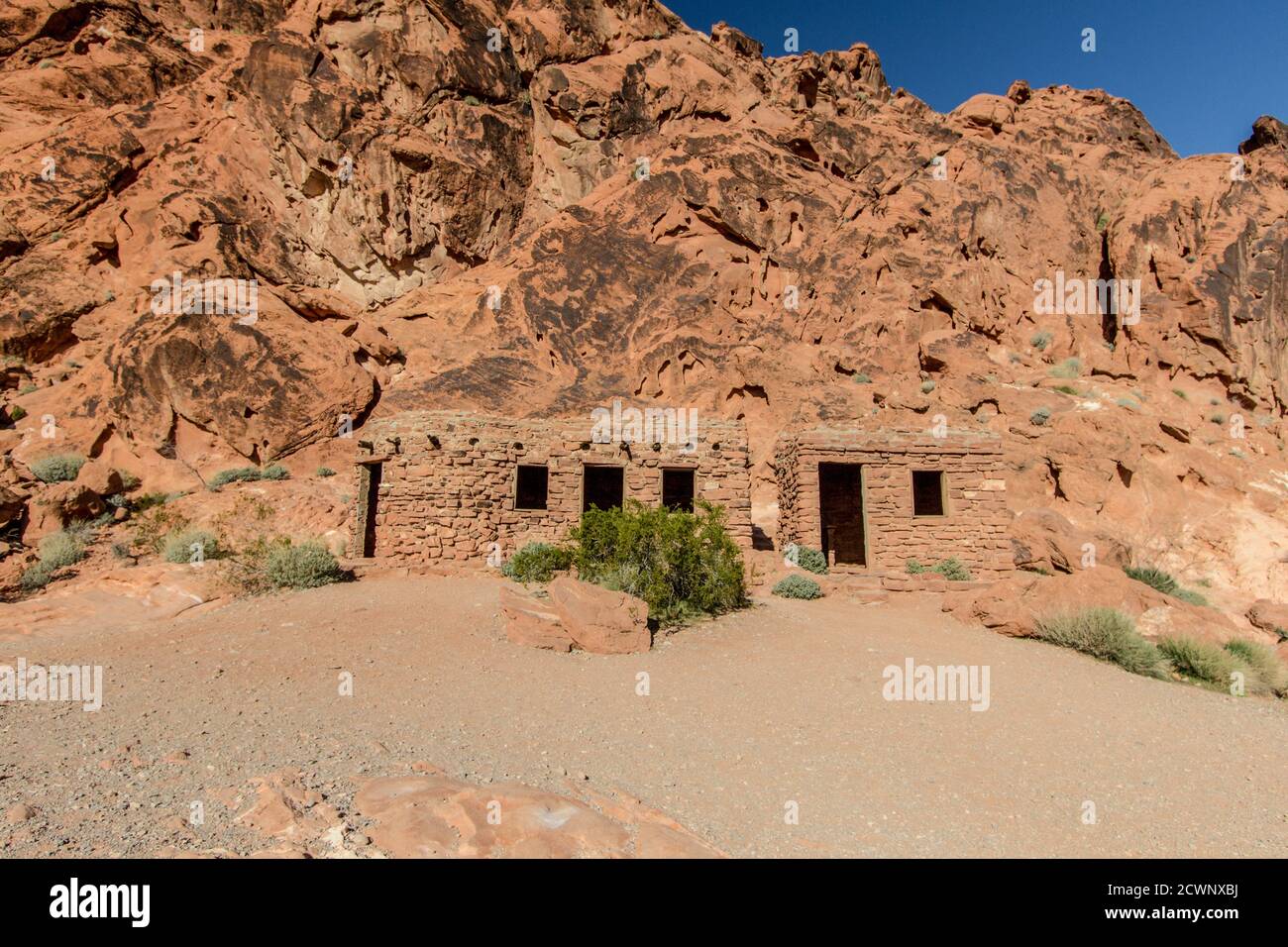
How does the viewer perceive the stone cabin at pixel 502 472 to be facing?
facing the viewer

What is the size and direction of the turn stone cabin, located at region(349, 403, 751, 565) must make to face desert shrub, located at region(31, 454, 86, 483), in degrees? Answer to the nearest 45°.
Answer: approximately 135° to its right

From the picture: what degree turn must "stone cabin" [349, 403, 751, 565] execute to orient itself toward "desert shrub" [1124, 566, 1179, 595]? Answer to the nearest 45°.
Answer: approximately 90° to its left

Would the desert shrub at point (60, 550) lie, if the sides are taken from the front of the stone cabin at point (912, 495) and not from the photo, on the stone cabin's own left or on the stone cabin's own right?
on the stone cabin's own right

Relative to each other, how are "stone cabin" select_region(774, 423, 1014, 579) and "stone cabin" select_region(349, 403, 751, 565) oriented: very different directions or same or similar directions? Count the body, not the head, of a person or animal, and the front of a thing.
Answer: same or similar directions

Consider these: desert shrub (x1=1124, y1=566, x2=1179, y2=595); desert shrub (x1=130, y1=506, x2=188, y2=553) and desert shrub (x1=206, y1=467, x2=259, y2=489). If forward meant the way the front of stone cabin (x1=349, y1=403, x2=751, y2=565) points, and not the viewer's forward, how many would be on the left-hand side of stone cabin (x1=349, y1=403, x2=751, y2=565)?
1

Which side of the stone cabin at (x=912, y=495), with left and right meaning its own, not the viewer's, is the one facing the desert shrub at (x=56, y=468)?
right

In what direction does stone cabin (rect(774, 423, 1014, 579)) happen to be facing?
toward the camera

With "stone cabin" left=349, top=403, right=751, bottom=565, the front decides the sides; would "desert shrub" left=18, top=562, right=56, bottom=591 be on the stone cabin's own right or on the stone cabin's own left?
on the stone cabin's own right

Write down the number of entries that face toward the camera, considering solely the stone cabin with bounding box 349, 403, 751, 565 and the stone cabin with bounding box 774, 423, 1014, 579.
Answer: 2
